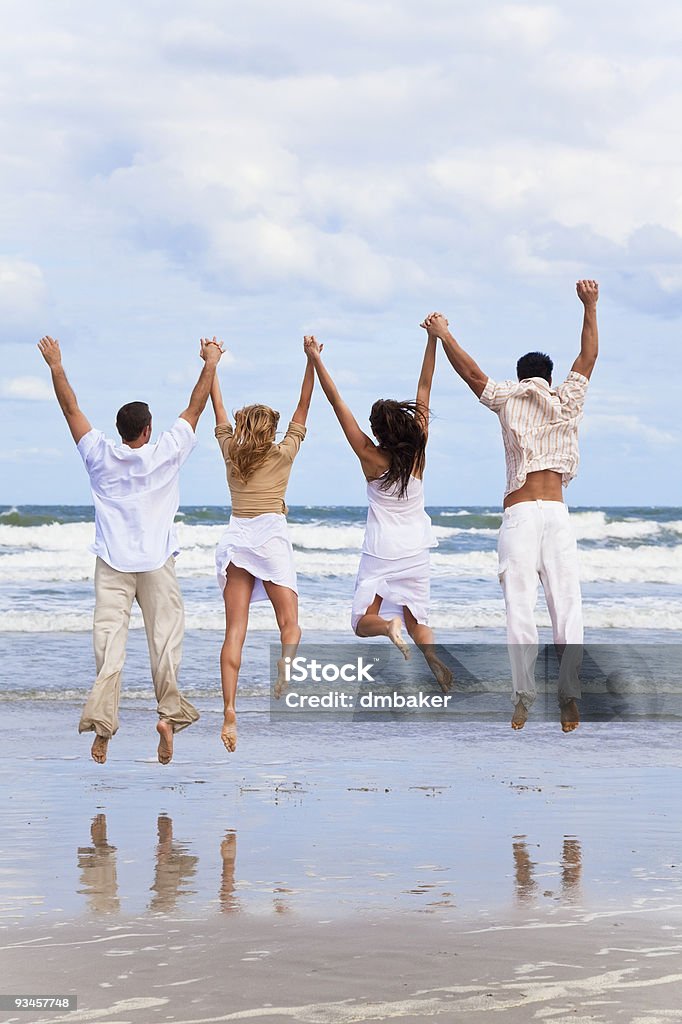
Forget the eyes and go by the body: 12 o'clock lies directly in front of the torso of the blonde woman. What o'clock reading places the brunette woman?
The brunette woman is roughly at 3 o'clock from the blonde woman.

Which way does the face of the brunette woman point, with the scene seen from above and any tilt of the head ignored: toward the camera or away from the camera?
away from the camera

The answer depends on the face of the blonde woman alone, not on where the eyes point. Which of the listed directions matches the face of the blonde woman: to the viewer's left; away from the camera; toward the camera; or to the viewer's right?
away from the camera

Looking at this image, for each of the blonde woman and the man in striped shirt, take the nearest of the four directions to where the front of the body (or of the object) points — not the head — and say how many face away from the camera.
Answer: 2

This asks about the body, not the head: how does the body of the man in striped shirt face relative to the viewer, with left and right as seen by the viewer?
facing away from the viewer

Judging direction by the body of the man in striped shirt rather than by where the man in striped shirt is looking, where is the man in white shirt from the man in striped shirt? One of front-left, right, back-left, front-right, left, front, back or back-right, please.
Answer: left

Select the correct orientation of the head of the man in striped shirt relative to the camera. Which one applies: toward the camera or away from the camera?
away from the camera

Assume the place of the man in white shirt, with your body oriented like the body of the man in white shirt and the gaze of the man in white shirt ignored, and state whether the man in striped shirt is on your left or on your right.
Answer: on your right

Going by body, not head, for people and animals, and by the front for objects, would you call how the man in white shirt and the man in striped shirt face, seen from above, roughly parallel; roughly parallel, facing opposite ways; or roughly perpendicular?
roughly parallel

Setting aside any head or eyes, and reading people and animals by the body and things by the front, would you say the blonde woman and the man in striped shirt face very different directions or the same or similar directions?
same or similar directions

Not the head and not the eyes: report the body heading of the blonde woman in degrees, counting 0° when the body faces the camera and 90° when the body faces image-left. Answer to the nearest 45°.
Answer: approximately 180°

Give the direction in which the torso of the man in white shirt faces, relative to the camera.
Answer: away from the camera

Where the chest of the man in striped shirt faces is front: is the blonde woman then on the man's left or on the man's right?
on the man's left

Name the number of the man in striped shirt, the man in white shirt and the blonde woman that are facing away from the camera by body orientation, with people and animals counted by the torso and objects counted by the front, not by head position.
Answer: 3

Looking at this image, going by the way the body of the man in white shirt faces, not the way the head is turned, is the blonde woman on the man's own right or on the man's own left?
on the man's own right
